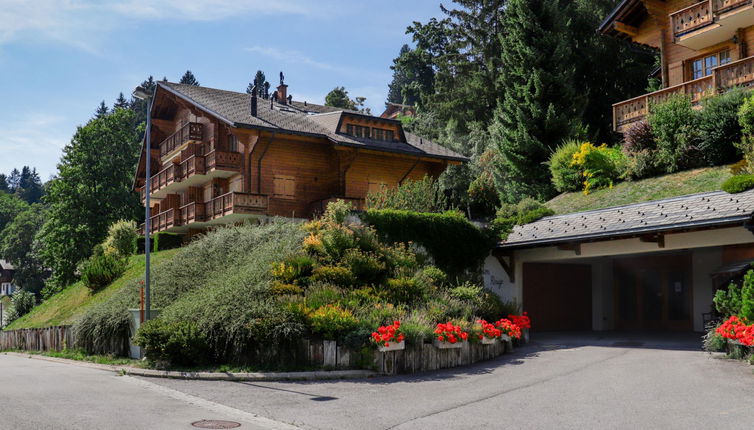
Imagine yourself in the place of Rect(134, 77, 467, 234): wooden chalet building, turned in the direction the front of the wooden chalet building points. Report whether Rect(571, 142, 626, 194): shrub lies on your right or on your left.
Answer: on your left

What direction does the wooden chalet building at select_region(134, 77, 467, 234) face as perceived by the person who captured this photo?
facing the viewer and to the left of the viewer

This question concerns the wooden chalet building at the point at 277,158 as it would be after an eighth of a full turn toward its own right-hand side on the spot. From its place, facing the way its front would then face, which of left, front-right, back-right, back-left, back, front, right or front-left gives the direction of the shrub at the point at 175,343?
left

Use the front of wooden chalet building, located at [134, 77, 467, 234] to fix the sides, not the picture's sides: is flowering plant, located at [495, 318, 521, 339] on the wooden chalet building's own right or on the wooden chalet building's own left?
on the wooden chalet building's own left

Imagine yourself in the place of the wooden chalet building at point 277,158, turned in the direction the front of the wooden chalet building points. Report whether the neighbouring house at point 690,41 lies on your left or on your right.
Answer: on your left

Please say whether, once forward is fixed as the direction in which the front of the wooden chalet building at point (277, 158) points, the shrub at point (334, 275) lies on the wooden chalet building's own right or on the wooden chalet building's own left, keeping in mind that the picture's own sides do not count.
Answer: on the wooden chalet building's own left

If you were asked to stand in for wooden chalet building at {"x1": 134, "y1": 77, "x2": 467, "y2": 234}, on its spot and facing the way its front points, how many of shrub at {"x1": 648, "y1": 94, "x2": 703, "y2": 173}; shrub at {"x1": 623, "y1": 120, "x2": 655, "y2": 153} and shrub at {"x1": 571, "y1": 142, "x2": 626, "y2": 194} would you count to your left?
3

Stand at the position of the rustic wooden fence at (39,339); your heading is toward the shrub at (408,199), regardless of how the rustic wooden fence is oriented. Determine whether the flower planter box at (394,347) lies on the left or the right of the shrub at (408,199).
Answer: right

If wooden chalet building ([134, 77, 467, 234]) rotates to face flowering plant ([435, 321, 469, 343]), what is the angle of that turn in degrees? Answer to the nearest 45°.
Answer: approximately 45° to its left
